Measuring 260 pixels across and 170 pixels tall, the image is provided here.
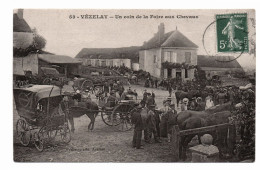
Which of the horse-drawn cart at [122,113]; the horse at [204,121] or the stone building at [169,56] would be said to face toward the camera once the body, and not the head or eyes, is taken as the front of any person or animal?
the stone building

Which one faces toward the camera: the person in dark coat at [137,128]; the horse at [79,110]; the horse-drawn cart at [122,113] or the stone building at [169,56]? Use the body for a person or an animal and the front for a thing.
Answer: the stone building

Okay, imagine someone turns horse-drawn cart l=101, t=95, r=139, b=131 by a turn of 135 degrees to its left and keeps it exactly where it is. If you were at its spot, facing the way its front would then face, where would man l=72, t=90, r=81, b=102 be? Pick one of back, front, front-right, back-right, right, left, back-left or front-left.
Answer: back-right

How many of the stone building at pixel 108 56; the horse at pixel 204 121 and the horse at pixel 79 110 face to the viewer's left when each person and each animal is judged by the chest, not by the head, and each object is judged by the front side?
1

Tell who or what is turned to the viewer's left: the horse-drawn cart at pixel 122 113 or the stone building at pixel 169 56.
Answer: the horse-drawn cart
